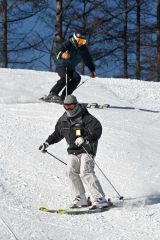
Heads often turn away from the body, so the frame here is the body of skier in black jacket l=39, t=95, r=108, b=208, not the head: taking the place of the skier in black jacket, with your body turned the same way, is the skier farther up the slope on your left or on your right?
on your right

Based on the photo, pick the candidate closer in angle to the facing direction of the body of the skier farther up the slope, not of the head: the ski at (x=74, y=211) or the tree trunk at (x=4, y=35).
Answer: the ski

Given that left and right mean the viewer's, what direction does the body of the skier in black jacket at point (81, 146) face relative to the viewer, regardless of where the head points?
facing the viewer and to the left of the viewer

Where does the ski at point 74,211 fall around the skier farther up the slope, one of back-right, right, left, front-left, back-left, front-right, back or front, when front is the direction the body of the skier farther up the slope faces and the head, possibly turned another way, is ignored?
front-right

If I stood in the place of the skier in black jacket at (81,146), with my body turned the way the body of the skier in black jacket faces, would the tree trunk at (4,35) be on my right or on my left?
on my right

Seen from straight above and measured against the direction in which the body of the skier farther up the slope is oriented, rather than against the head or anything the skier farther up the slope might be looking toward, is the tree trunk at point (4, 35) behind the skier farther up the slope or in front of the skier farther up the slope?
behind

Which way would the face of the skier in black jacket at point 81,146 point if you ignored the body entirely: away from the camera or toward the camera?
toward the camera

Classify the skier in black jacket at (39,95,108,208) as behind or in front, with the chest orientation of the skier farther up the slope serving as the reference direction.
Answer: in front

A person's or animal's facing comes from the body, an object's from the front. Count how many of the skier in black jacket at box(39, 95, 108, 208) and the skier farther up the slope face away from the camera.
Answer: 0
